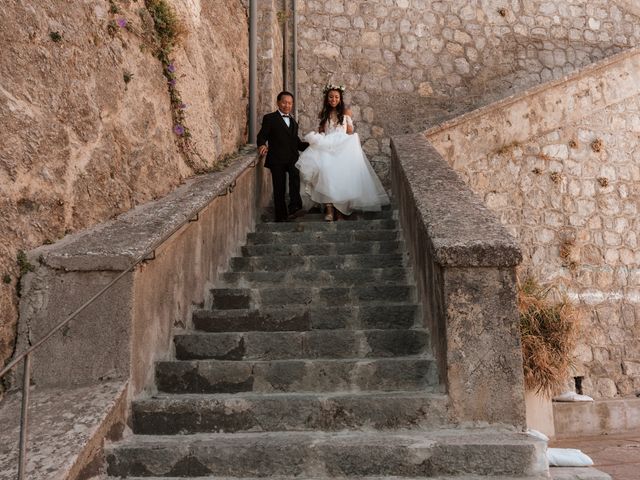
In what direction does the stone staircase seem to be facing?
toward the camera

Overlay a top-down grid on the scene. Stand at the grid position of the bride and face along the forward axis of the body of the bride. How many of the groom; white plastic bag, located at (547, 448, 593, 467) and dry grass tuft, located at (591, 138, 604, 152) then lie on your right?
1

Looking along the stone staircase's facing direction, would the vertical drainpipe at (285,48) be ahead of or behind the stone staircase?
behind

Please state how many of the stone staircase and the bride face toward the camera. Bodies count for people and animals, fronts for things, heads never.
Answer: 2

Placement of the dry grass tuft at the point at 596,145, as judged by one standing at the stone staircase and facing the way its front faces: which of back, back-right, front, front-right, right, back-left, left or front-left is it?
back-left

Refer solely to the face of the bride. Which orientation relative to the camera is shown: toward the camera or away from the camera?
toward the camera

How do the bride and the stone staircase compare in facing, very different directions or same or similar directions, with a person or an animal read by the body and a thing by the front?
same or similar directions

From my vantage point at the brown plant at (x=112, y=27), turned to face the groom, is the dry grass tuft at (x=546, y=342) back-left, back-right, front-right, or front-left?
front-right

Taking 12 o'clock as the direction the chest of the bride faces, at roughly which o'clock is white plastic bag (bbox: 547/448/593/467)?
The white plastic bag is roughly at 11 o'clock from the bride.

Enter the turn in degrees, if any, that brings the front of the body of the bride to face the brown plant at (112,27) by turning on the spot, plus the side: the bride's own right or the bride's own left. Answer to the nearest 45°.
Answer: approximately 45° to the bride's own right

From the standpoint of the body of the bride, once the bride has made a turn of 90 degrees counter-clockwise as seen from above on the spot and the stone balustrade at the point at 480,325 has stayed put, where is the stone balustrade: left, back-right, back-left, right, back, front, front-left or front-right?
right

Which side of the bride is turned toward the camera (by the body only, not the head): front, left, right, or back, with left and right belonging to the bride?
front

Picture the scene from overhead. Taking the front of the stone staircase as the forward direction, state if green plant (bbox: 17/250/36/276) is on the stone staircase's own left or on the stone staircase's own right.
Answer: on the stone staircase's own right
